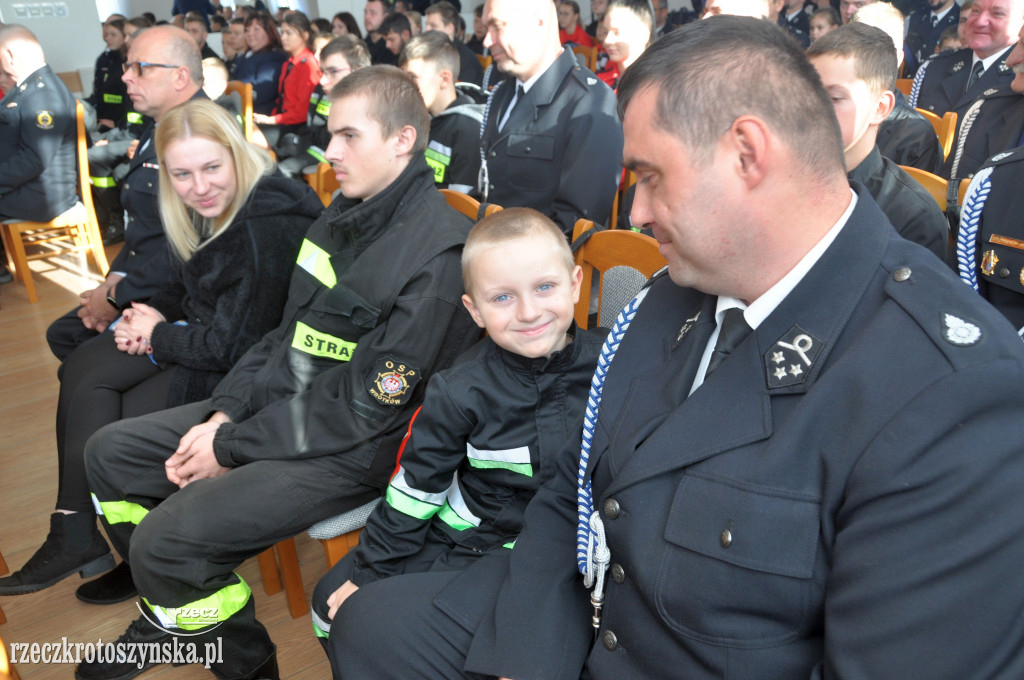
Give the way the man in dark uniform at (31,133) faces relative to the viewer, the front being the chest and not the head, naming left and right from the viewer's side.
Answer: facing to the left of the viewer

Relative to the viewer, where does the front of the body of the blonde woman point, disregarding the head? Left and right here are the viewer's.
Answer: facing the viewer and to the left of the viewer

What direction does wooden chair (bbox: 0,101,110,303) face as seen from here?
to the viewer's left

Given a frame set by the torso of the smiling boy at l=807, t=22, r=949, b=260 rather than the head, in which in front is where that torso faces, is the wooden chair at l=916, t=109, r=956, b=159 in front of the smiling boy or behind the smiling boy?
behind

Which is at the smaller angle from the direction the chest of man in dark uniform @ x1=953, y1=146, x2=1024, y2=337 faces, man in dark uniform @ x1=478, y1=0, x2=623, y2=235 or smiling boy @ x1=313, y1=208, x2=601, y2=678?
the smiling boy

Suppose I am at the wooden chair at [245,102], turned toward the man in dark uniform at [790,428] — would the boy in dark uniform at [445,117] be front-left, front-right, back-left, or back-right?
front-left

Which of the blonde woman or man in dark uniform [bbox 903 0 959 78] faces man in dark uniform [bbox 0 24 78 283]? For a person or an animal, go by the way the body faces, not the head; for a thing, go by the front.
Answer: man in dark uniform [bbox 903 0 959 78]

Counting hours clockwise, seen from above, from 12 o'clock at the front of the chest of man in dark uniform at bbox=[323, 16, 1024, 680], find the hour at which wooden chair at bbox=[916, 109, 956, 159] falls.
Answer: The wooden chair is roughly at 5 o'clock from the man in dark uniform.

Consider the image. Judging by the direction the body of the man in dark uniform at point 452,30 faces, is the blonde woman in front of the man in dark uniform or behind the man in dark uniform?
in front

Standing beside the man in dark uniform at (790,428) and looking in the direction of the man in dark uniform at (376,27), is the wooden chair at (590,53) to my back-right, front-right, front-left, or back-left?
front-right

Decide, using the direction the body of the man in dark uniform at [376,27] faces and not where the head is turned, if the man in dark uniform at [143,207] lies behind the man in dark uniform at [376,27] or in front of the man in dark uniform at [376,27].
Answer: in front

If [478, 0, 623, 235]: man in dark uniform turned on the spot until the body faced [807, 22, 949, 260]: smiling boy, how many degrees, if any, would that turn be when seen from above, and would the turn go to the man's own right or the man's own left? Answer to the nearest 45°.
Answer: approximately 90° to the man's own left

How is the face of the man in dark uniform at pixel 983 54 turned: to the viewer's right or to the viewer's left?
to the viewer's left

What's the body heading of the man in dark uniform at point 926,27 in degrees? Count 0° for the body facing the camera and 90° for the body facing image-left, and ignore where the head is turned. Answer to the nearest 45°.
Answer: approximately 45°

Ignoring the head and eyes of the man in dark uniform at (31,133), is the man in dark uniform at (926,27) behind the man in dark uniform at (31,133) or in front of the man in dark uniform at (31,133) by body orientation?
behind
